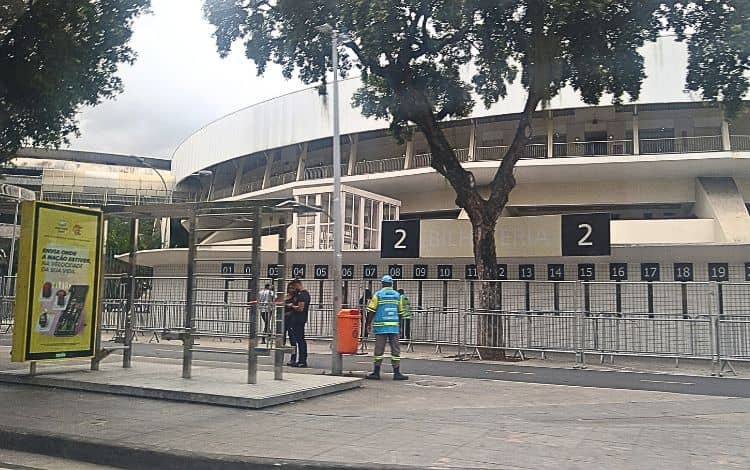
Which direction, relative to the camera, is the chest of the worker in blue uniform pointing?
away from the camera

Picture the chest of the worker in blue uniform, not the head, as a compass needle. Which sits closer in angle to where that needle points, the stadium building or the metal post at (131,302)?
the stadium building

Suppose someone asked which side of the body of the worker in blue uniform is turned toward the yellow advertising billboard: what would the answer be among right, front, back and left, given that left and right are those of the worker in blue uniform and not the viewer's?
left

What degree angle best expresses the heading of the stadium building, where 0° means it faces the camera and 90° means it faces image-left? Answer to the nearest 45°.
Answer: approximately 0°

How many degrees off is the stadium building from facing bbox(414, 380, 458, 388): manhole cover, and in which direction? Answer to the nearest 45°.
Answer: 0° — it already faces it

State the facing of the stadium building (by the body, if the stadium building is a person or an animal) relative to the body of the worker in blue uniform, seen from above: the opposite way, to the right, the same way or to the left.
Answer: the opposite way

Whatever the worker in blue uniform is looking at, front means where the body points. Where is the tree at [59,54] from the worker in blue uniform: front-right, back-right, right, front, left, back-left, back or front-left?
left
